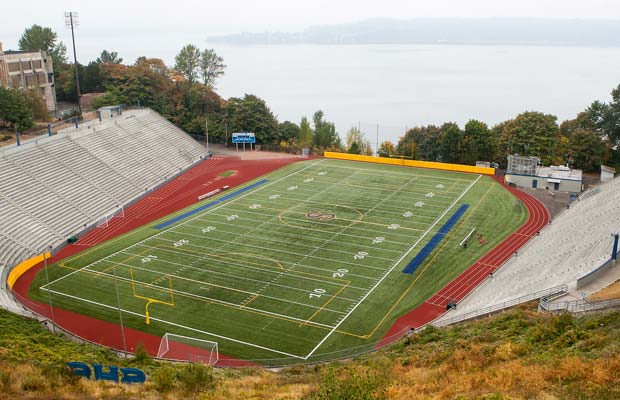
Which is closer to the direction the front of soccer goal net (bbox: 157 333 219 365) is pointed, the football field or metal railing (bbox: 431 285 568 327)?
the football field

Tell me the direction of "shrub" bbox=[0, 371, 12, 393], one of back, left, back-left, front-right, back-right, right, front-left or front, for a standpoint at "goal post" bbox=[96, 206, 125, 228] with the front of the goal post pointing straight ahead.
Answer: front-right

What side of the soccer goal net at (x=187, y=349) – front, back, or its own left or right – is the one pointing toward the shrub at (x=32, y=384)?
back

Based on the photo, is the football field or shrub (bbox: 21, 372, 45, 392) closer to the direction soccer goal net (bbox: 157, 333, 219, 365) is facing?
the football field

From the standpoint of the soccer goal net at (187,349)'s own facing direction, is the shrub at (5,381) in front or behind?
behind

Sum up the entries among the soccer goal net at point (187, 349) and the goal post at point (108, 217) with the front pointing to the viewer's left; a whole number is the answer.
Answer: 0

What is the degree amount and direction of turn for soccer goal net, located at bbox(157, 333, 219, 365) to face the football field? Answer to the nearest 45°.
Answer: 0° — it already faces it

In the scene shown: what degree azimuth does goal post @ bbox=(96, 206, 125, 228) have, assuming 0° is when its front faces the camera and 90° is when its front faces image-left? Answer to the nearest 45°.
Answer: approximately 315°

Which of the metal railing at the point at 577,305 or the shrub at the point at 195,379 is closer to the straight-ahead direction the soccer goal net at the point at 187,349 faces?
the metal railing

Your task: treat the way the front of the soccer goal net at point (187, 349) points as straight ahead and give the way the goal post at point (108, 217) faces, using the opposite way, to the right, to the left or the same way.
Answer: to the right

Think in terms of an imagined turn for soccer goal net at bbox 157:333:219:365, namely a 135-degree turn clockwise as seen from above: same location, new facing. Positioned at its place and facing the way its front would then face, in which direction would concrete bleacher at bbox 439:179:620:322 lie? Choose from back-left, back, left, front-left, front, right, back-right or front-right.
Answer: left

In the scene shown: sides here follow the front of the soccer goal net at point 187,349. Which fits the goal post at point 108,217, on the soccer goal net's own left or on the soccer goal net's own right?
on the soccer goal net's own left

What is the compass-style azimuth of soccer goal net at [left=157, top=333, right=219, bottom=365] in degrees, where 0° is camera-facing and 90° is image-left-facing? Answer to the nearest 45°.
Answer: approximately 225°

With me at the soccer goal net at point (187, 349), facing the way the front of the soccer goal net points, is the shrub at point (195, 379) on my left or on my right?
on my right

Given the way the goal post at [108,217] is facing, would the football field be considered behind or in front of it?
in front

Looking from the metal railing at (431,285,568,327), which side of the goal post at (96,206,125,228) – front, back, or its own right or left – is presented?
front

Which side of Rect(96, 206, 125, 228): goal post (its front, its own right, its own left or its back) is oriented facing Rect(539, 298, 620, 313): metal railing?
front
